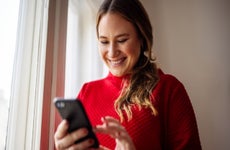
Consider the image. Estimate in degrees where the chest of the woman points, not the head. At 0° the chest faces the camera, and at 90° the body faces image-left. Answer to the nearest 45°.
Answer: approximately 45°
